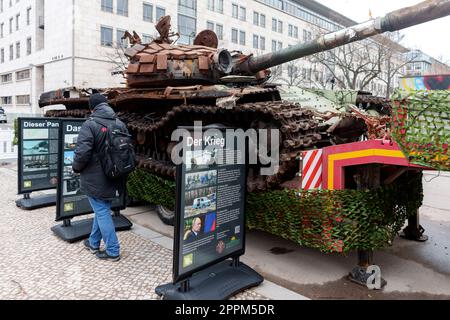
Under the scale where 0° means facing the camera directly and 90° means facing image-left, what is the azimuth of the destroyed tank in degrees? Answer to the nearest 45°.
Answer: approximately 315°

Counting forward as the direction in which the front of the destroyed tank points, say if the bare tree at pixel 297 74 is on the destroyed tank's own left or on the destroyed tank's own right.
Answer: on the destroyed tank's own left

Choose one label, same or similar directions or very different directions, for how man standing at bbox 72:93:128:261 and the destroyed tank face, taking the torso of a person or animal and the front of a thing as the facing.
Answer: very different directions

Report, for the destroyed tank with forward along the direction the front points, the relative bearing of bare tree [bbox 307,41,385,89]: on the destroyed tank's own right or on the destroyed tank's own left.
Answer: on the destroyed tank's own left

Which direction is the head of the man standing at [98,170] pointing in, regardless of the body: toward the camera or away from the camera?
away from the camera

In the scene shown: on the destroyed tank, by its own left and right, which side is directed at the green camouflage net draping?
front

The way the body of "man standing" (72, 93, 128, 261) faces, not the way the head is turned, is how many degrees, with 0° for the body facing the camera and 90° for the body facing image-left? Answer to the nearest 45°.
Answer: approximately 135°
